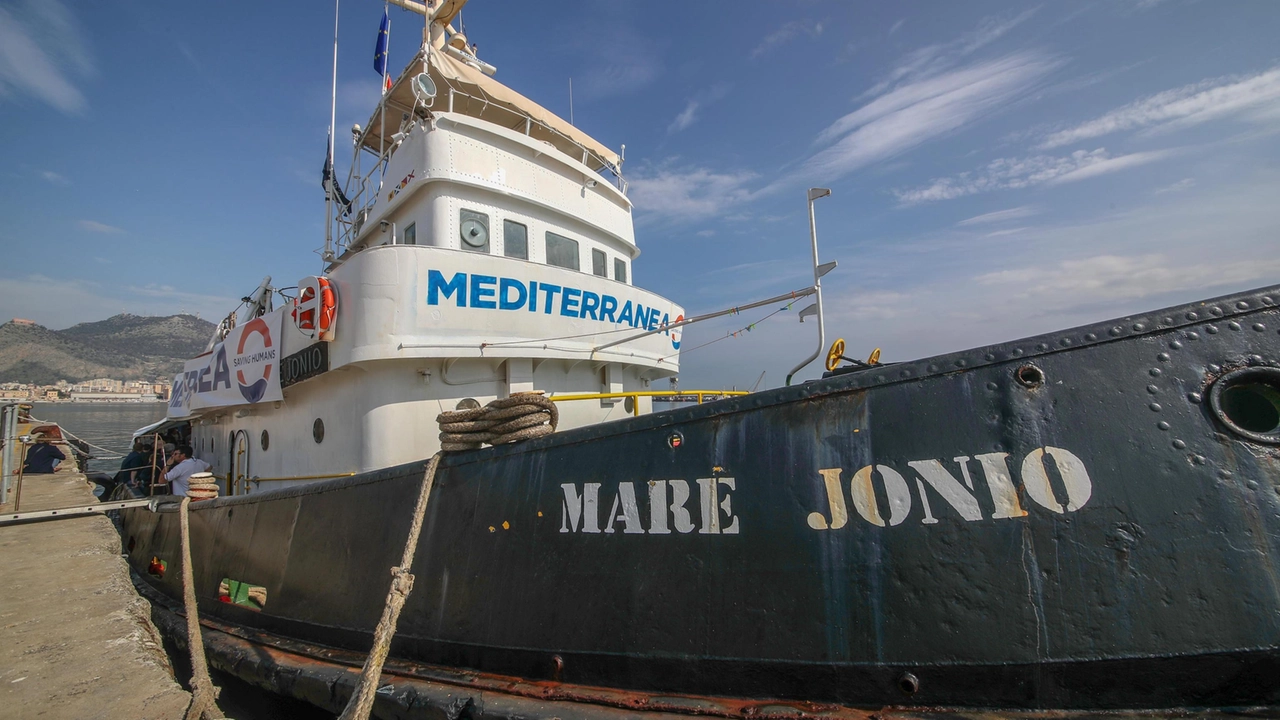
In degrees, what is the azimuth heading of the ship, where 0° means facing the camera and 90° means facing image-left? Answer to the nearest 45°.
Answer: approximately 315°

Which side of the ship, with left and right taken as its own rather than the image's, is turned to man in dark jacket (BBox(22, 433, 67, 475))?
back
